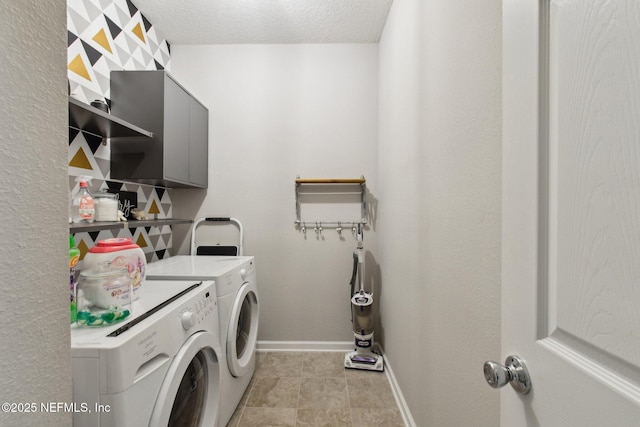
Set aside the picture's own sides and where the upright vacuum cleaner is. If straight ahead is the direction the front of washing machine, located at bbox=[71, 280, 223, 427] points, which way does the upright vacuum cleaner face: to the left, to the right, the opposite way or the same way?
to the right

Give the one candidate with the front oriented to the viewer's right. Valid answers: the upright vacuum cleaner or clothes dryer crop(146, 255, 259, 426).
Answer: the clothes dryer

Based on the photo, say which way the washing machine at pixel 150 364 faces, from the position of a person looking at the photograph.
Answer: facing the viewer and to the right of the viewer

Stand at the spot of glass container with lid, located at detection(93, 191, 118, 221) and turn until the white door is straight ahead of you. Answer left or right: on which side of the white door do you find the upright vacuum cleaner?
left

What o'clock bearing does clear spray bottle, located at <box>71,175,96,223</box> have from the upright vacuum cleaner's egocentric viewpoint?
The clear spray bottle is roughly at 2 o'clock from the upright vacuum cleaner.

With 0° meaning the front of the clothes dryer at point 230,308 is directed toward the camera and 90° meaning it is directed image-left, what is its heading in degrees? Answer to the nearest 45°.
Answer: approximately 270°

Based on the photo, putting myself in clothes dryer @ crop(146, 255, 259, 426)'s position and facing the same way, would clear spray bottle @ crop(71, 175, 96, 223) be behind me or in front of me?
behind

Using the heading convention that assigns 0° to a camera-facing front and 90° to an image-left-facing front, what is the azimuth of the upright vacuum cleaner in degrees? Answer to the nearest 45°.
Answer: approximately 0°

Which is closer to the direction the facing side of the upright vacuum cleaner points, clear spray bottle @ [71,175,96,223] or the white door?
the white door

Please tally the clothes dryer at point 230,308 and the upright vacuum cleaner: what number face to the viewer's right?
1

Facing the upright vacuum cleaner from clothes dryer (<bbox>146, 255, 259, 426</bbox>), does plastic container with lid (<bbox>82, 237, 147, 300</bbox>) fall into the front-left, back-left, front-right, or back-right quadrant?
back-right

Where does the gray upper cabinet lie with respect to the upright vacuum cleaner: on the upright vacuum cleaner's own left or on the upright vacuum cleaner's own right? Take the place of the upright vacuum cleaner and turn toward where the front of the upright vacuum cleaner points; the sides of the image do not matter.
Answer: on the upright vacuum cleaner's own right

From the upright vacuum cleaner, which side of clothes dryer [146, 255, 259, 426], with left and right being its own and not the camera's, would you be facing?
front
